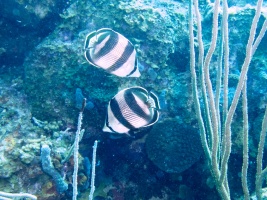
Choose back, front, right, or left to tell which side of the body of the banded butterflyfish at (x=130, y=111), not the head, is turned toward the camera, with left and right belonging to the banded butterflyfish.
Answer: left
